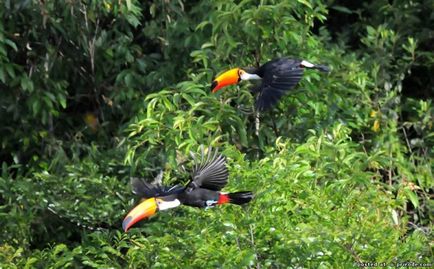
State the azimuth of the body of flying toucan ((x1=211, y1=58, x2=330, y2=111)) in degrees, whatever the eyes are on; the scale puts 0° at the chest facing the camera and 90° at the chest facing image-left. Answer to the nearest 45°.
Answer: approximately 90°

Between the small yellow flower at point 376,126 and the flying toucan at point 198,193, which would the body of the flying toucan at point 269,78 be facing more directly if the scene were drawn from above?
the flying toucan

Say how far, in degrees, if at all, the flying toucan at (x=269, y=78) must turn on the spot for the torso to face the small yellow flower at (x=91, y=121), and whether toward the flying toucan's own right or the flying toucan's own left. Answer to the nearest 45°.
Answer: approximately 45° to the flying toucan's own right

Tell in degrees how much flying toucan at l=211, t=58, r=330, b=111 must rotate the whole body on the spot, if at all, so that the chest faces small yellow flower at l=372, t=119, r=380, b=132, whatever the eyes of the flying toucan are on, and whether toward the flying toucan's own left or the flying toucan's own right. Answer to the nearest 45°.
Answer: approximately 135° to the flying toucan's own right

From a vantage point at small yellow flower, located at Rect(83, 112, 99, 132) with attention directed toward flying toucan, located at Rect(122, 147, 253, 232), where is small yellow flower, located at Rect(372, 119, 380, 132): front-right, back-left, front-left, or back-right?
front-left

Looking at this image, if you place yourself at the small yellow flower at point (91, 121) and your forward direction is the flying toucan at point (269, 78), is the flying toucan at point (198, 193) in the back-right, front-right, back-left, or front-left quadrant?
front-right
